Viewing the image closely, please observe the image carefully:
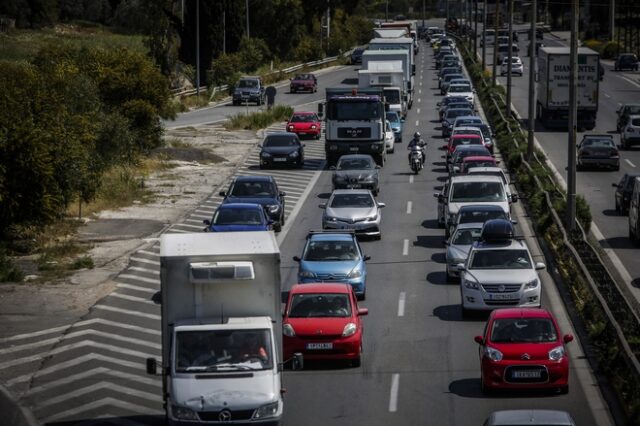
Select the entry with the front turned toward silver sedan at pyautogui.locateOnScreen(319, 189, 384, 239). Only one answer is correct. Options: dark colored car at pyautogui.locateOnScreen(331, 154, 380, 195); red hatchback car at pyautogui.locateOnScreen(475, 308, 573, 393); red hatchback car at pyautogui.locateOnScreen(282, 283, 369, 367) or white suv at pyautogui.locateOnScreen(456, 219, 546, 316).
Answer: the dark colored car

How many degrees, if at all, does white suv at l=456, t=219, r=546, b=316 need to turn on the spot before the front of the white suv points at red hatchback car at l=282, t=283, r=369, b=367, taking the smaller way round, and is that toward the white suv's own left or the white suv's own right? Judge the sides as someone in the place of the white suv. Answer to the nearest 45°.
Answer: approximately 45° to the white suv's own right

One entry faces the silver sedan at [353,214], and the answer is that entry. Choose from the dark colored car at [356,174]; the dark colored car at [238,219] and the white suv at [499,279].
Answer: the dark colored car at [356,174]

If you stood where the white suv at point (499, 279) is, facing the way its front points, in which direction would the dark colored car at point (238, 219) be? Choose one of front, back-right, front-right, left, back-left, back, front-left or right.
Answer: back-right

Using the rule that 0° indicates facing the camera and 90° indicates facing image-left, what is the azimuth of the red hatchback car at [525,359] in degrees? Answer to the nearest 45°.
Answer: approximately 0°
